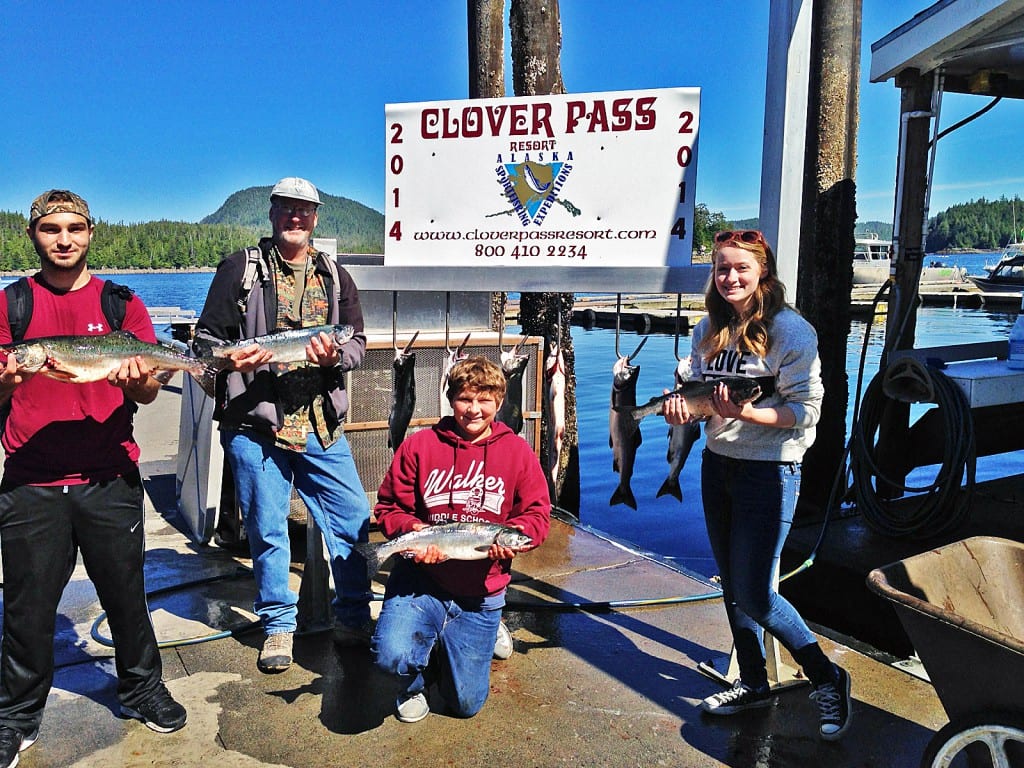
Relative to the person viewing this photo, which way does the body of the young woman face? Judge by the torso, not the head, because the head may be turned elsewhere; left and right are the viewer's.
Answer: facing the viewer and to the left of the viewer

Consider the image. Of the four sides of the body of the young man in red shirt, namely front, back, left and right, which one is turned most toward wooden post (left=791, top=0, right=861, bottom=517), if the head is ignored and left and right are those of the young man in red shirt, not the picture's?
left

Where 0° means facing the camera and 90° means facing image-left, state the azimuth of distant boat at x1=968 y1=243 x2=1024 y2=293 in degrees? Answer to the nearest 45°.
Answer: approximately 90°

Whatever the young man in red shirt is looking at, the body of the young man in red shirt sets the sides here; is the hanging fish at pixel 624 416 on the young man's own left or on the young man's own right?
on the young man's own left

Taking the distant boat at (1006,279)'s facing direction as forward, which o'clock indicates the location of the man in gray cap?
The man in gray cap is roughly at 9 o'clock from the distant boat.

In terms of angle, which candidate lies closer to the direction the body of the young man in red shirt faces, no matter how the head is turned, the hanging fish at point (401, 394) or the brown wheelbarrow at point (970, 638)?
the brown wheelbarrow

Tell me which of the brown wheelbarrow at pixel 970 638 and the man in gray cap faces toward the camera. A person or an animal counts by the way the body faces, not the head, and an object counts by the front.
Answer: the man in gray cap

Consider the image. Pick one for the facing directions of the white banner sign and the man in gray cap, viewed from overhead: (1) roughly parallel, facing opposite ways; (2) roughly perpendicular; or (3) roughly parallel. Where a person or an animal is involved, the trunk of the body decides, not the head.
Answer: roughly parallel

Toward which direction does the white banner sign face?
toward the camera

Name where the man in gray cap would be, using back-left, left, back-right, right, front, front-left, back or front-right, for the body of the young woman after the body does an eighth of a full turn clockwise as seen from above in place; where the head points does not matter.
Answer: front

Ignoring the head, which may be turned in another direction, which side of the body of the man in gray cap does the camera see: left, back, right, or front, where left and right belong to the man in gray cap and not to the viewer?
front

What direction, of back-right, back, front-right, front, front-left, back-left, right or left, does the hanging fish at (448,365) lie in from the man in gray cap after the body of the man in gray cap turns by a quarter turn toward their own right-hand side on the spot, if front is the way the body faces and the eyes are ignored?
back-right

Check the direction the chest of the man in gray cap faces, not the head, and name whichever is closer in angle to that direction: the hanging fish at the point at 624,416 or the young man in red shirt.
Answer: the young man in red shirt

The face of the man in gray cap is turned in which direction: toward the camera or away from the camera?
toward the camera
